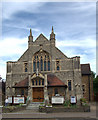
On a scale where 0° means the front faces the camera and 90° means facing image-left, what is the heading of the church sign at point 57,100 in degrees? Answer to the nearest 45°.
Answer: approximately 0°

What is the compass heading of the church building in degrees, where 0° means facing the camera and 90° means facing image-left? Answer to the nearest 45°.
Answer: approximately 0°

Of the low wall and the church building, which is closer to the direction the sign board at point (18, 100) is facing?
the low wall

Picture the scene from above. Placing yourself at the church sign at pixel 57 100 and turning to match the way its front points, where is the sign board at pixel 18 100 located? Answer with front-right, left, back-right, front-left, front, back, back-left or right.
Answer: right

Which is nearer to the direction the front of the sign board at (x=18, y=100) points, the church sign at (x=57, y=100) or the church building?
the church sign

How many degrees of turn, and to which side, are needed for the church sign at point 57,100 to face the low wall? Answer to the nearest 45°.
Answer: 0° — it already faces it
